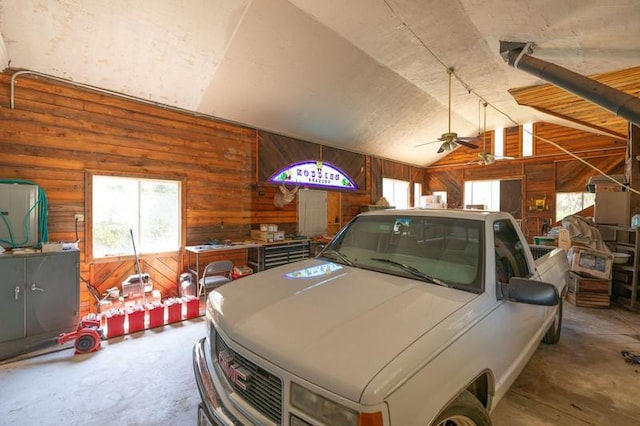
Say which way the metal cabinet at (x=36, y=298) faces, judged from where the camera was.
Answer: facing the viewer and to the right of the viewer

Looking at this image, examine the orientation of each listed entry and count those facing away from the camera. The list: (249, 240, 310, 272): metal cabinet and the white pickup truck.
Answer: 0

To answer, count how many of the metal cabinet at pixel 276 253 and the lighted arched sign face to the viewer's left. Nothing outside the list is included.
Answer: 0

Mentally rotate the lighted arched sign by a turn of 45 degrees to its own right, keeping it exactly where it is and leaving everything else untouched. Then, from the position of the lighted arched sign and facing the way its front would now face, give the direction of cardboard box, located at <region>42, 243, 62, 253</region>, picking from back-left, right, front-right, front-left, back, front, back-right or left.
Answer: front-right

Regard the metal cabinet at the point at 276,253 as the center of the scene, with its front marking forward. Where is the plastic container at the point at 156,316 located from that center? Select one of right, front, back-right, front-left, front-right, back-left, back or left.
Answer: right

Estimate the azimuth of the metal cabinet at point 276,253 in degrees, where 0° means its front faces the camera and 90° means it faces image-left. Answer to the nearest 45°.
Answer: approximately 315°

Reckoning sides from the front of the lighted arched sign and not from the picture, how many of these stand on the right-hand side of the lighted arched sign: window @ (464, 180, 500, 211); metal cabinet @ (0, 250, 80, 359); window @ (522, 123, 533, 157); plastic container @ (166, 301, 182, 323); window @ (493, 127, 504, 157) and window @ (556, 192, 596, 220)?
2

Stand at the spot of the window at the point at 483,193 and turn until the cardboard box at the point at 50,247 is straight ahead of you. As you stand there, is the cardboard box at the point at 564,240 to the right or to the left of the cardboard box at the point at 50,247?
left

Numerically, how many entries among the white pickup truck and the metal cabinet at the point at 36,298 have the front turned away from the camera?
0

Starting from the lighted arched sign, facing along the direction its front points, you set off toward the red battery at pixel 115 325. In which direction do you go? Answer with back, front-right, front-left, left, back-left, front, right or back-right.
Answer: right

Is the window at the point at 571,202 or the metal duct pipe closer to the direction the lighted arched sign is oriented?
the metal duct pipe

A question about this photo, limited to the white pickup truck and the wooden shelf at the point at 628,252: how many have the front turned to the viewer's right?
0

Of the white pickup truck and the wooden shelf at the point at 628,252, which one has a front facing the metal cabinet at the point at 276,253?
the wooden shelf at the point at 628,252

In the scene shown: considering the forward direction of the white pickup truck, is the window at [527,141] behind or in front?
behind
